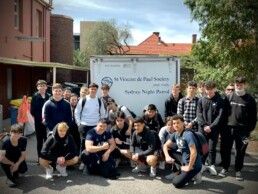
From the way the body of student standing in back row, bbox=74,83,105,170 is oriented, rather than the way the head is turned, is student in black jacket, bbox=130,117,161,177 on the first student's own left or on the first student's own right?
on the first student's own left

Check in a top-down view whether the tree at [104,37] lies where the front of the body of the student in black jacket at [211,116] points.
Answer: no

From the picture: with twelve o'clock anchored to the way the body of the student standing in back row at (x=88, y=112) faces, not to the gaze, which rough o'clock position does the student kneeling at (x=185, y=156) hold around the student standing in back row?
The student kneeling is roughly at 10 o'clock from the student standing in back row.

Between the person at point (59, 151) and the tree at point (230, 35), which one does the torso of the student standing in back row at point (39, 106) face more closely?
the person

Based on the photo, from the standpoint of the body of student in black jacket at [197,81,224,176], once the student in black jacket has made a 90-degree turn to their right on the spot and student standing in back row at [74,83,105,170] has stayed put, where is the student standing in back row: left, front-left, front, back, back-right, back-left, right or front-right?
front

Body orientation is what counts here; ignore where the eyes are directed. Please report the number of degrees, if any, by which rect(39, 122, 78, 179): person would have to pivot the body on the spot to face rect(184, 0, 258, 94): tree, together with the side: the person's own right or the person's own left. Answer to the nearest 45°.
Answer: approximately 135° to the person's own left

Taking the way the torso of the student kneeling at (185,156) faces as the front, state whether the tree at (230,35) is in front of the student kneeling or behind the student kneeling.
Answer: behind

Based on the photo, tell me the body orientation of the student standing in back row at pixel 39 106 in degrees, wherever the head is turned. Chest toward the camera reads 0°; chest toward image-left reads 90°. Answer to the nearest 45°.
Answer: approximately 0°

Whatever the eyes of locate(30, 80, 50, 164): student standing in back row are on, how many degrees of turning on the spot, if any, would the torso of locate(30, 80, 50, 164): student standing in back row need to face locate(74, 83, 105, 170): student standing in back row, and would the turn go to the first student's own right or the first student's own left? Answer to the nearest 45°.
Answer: approximately 90° to the first student's own left

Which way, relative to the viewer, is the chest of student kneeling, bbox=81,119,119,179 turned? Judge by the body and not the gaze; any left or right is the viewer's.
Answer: facing the viewer
